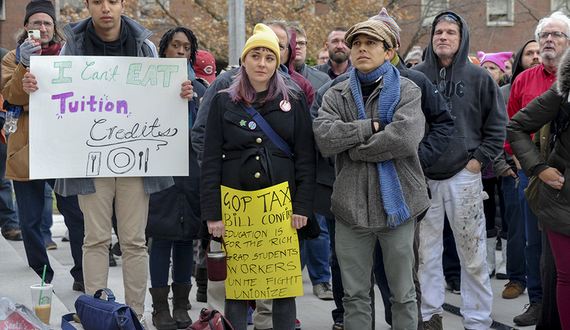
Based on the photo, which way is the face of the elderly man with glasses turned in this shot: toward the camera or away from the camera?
toward the camera

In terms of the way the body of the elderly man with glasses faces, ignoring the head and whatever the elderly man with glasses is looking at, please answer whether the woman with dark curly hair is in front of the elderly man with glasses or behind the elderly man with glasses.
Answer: in front

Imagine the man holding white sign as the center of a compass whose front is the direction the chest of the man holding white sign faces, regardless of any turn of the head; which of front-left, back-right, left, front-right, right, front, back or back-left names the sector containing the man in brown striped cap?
front-left

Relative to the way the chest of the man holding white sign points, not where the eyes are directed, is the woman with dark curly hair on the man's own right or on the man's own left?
on the man's own left

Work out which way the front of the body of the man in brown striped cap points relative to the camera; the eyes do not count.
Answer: toward the camera

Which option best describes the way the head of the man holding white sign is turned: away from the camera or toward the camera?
toward the camera

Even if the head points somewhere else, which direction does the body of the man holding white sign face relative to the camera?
toward the camera

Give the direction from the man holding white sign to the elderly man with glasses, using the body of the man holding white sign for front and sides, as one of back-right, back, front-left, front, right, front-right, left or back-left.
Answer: left

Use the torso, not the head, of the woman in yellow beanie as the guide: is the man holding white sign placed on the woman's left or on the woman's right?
on the woman's right

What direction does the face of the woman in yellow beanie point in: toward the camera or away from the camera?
toward the camera

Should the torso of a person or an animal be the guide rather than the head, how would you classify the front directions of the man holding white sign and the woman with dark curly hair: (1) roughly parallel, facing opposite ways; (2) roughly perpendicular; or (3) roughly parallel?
roughly parallel

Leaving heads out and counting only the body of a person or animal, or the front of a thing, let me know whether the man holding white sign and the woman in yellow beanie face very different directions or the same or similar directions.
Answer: same or similar directions

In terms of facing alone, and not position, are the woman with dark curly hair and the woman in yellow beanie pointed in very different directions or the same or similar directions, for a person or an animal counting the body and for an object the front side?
same or similar directions
